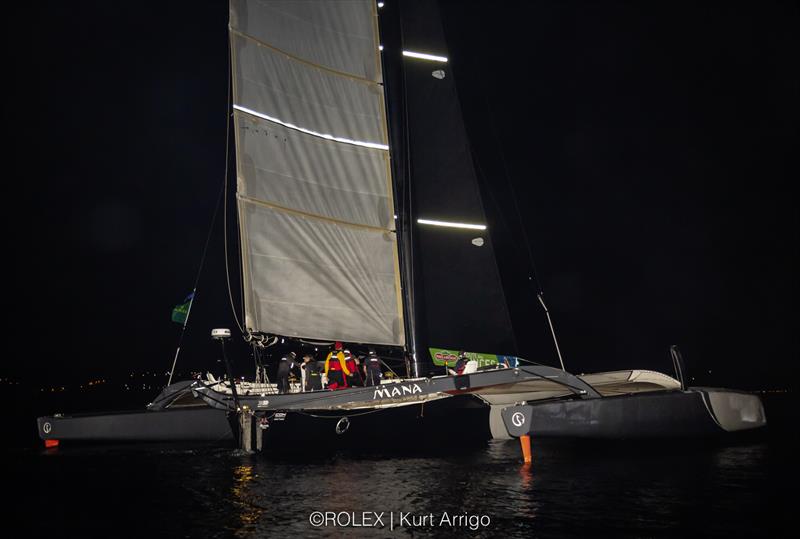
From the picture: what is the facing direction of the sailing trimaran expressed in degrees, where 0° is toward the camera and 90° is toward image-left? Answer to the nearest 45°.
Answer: approximately 225°
